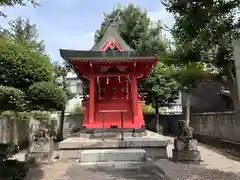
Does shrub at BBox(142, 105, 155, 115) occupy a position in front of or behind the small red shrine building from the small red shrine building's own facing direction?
behind

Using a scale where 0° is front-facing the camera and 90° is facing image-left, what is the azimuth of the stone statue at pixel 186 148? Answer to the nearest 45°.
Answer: approximately 90°

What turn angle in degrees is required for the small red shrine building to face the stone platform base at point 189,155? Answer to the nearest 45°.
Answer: approximately 45° to its left

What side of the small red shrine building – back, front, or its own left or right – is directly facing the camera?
front

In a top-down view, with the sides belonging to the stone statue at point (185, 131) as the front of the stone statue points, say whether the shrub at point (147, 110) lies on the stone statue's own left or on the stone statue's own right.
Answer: on the stone statue's own right

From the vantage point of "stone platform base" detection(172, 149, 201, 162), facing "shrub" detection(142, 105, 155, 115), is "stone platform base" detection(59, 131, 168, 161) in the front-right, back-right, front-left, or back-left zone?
front-left
